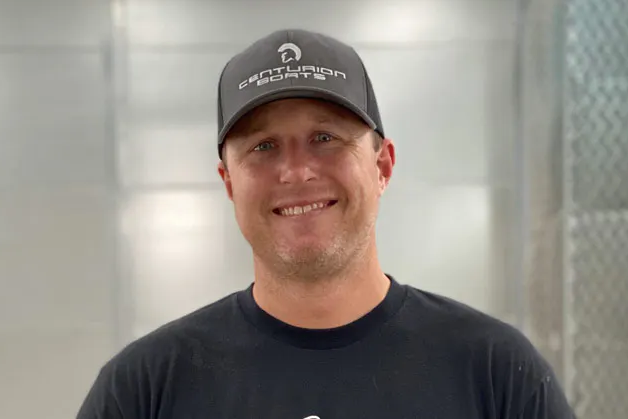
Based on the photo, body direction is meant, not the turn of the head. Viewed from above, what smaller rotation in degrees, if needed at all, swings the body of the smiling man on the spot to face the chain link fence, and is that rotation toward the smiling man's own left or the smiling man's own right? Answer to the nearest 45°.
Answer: approximately 135° to the smiling man's own left

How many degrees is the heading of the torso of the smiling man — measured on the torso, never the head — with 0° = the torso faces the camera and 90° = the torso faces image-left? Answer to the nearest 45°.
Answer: approximately 0°
